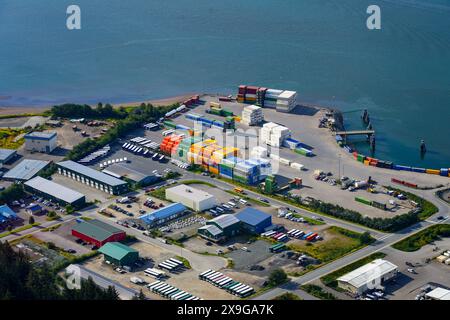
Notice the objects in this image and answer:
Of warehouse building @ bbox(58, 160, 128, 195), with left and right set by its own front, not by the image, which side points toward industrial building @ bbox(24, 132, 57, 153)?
right

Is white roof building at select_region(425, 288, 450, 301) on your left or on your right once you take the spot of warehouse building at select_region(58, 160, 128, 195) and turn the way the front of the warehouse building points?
on your left

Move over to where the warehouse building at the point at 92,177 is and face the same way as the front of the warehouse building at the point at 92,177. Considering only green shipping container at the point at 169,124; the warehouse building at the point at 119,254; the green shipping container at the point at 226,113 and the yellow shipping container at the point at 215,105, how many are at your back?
3

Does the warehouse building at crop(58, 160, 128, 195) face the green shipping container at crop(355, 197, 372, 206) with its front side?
no

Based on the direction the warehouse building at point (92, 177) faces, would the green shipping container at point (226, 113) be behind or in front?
behind

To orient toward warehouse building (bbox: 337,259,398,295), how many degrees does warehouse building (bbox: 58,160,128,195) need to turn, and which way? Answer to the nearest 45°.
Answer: approximately 90° to its left

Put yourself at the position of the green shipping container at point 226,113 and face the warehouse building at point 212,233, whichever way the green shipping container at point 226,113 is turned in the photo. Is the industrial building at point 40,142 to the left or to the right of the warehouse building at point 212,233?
right

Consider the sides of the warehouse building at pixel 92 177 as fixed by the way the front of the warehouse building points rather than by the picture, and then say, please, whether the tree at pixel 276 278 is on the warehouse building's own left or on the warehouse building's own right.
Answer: on the warehouse building's own left

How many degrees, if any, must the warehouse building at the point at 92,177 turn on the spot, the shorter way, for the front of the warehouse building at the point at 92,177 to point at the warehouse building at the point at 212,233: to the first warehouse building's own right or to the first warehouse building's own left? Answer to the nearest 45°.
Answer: approximately 90° to the first warehouse building's own left

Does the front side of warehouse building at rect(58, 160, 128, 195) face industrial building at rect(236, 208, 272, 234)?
no

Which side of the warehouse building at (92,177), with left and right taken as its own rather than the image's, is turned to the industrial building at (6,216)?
front

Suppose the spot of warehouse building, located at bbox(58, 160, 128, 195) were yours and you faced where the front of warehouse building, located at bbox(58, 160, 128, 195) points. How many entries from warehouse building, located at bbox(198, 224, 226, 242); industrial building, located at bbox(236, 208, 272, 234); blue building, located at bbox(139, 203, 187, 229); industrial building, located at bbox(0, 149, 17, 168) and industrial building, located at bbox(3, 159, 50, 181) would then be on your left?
3

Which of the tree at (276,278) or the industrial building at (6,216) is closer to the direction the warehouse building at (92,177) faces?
the industrial building

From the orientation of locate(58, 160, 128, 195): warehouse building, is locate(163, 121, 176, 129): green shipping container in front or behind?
behind

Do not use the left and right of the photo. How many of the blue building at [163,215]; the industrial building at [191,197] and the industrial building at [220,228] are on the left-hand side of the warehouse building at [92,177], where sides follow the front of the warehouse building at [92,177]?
3

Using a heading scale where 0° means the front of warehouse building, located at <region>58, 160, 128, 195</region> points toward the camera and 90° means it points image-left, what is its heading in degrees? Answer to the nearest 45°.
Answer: approximately 45°

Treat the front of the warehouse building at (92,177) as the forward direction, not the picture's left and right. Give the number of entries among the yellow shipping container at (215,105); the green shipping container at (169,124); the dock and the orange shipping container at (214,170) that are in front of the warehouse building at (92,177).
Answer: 0

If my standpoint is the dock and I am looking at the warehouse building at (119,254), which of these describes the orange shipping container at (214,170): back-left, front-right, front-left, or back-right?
front-right

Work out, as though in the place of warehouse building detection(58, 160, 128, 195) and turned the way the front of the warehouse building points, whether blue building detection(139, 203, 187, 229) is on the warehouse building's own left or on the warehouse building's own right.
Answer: on the warehouse building's own left
